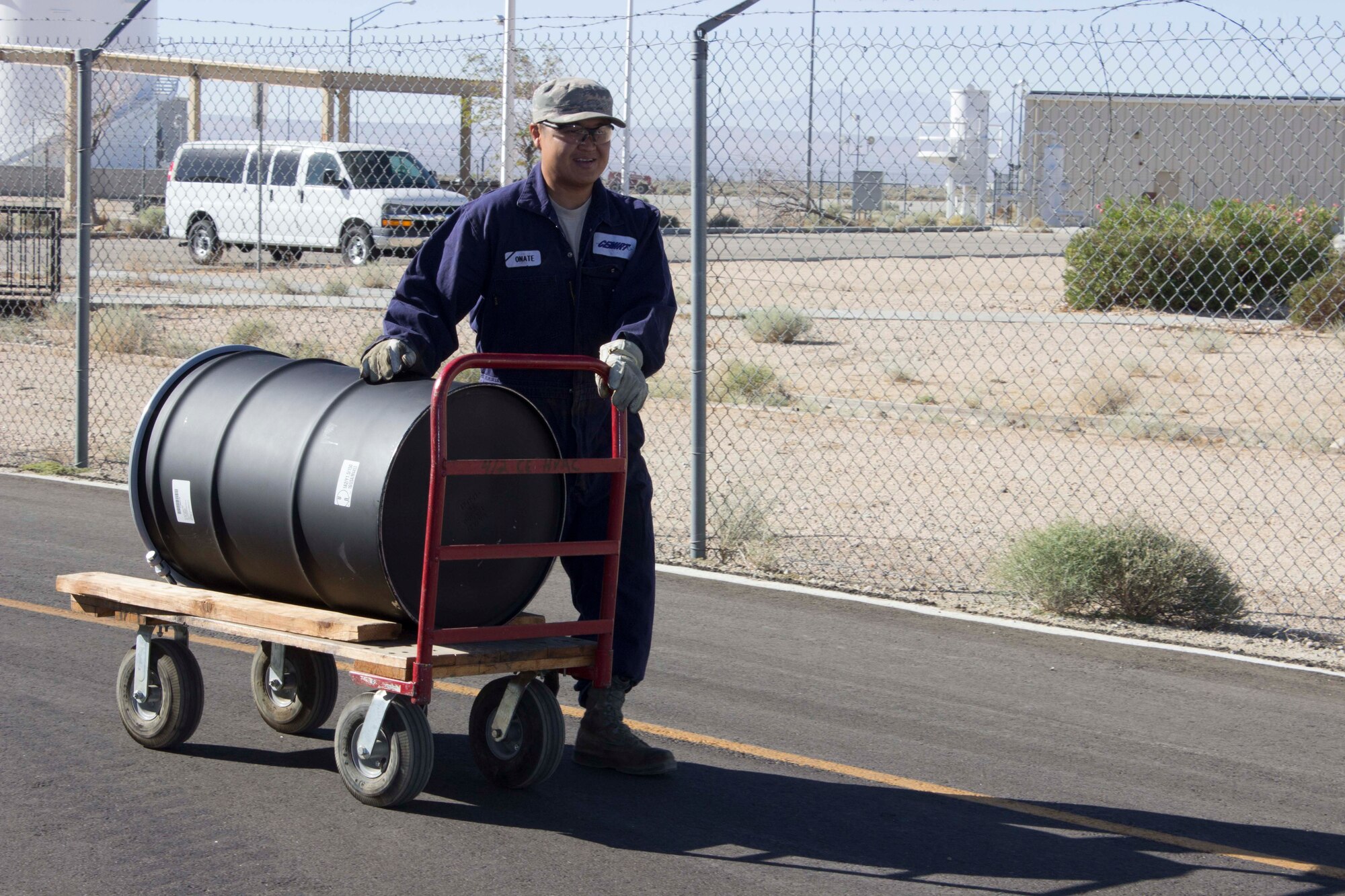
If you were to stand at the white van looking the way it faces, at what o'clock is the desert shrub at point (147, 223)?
The desert shrub is roughly at 7 o'clock from the white van.

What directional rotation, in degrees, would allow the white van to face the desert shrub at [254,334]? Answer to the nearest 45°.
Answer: approximately 45° to its right

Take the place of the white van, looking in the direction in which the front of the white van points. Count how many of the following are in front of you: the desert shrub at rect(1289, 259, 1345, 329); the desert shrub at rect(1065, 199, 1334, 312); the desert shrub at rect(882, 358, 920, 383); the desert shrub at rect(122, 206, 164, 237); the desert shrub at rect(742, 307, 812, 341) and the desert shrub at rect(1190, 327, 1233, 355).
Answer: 5

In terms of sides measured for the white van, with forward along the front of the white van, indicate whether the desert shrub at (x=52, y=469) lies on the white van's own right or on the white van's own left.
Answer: on the white van's own right

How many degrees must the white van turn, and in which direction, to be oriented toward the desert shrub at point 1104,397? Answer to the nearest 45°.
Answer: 0° — it already faces it

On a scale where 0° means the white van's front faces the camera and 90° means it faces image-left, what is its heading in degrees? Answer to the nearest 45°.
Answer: approximately 315°
